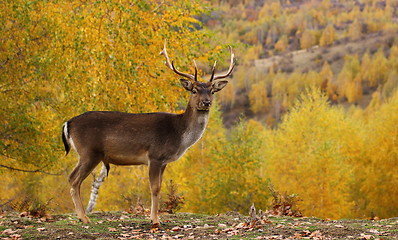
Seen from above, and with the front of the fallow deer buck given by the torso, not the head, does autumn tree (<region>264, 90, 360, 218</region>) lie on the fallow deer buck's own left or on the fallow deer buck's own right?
on the fallow deer buck's own left

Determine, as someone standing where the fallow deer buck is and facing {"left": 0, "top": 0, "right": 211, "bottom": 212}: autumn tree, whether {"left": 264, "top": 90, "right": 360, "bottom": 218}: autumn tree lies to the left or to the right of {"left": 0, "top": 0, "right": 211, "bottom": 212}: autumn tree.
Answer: right

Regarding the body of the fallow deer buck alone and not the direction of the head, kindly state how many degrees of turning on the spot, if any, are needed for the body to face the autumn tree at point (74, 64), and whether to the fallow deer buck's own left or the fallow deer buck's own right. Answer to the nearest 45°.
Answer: approximately 90° to the fallow deer buck's own left

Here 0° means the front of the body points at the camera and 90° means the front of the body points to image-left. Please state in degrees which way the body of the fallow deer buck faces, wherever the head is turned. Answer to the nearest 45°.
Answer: approximately 270°
